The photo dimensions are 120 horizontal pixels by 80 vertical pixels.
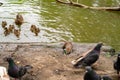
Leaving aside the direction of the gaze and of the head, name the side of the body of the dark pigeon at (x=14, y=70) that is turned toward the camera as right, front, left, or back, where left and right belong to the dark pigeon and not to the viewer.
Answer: left

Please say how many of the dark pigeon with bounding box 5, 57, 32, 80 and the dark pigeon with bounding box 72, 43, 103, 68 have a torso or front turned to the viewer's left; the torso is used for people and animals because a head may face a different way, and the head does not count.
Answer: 1

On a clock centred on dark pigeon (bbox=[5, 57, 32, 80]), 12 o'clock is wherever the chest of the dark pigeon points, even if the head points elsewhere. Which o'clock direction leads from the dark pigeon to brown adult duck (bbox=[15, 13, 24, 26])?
The brown adult duck is roughly at 3 o'clock from the dark pigeon.

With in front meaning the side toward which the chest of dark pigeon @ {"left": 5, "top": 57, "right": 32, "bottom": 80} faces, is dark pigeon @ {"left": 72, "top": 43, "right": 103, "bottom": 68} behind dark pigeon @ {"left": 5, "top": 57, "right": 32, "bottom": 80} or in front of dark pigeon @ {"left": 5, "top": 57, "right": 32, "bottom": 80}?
behind
